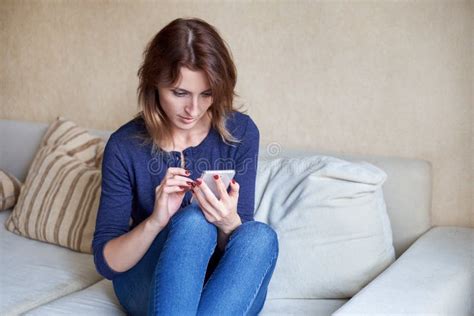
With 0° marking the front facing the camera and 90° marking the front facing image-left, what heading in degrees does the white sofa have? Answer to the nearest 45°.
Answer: approximately 45°
